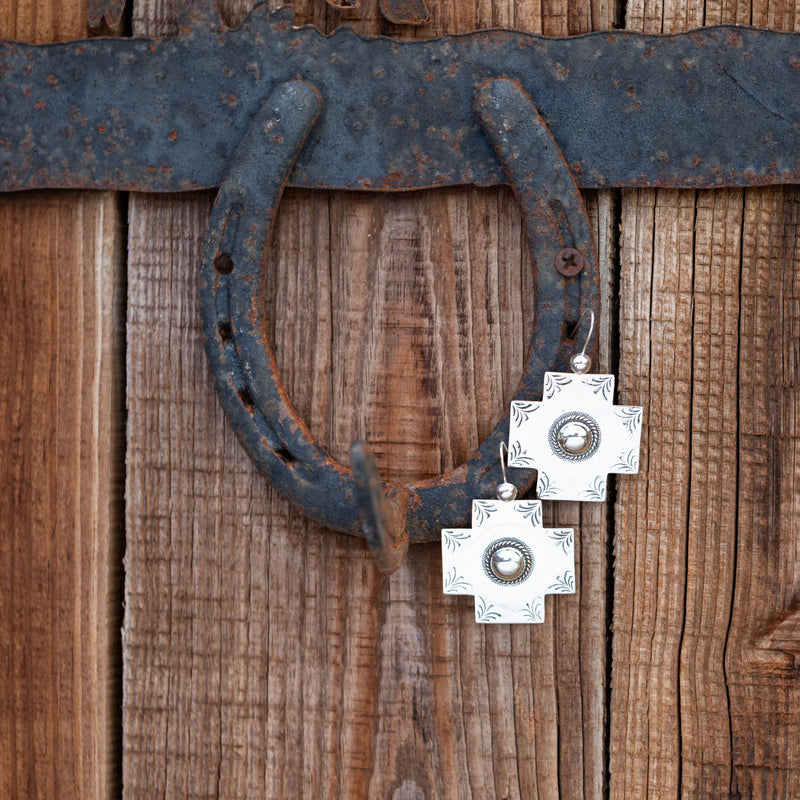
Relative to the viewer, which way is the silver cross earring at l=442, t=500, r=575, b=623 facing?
toward the camera

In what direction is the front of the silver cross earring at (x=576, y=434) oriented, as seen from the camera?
facing the viewer

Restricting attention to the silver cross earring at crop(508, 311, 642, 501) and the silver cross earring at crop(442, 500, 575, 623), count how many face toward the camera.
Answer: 2
